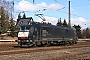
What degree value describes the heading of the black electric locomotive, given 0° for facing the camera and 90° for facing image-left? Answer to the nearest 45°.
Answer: approximately 45°
